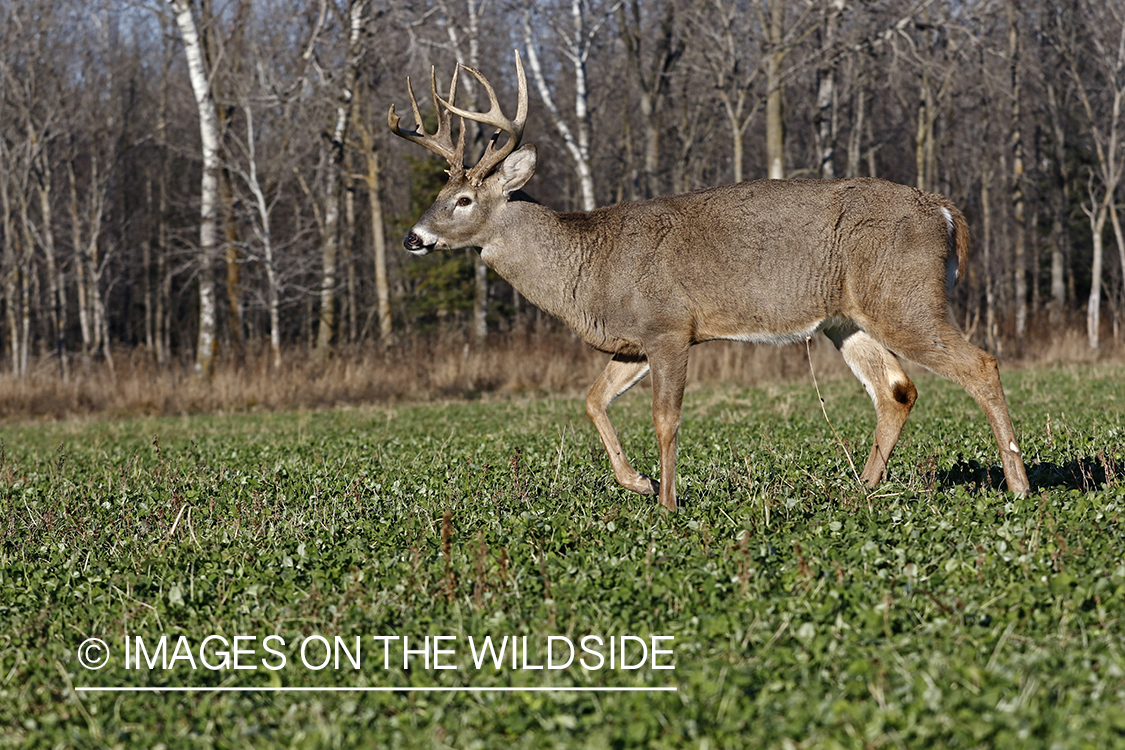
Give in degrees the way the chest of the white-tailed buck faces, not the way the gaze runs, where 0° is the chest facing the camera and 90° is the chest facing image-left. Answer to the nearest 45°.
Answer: approximately 90°
